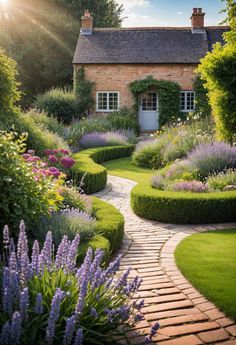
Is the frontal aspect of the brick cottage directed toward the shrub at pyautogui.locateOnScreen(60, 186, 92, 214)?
yes

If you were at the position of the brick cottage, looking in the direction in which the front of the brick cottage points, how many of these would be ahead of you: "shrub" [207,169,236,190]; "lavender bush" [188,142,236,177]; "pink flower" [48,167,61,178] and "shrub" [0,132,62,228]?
4

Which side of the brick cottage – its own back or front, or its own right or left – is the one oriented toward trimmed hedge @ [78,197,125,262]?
front

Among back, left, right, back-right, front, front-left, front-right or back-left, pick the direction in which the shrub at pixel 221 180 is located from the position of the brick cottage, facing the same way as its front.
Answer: front

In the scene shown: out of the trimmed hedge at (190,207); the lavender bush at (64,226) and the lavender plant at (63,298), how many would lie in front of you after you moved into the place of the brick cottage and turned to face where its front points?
3

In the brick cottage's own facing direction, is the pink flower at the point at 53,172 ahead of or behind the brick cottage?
ahead

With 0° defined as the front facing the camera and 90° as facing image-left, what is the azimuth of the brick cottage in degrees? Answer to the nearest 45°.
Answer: approximately 0°

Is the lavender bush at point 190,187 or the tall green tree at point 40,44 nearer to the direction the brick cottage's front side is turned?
the lavender bush

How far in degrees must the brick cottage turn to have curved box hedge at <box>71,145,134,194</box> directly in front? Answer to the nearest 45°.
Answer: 0° — it already faces it

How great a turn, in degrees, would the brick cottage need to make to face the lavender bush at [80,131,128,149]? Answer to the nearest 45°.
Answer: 0° — it already faces it

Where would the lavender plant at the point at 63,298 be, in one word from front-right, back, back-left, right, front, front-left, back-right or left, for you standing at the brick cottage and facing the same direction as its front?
front
